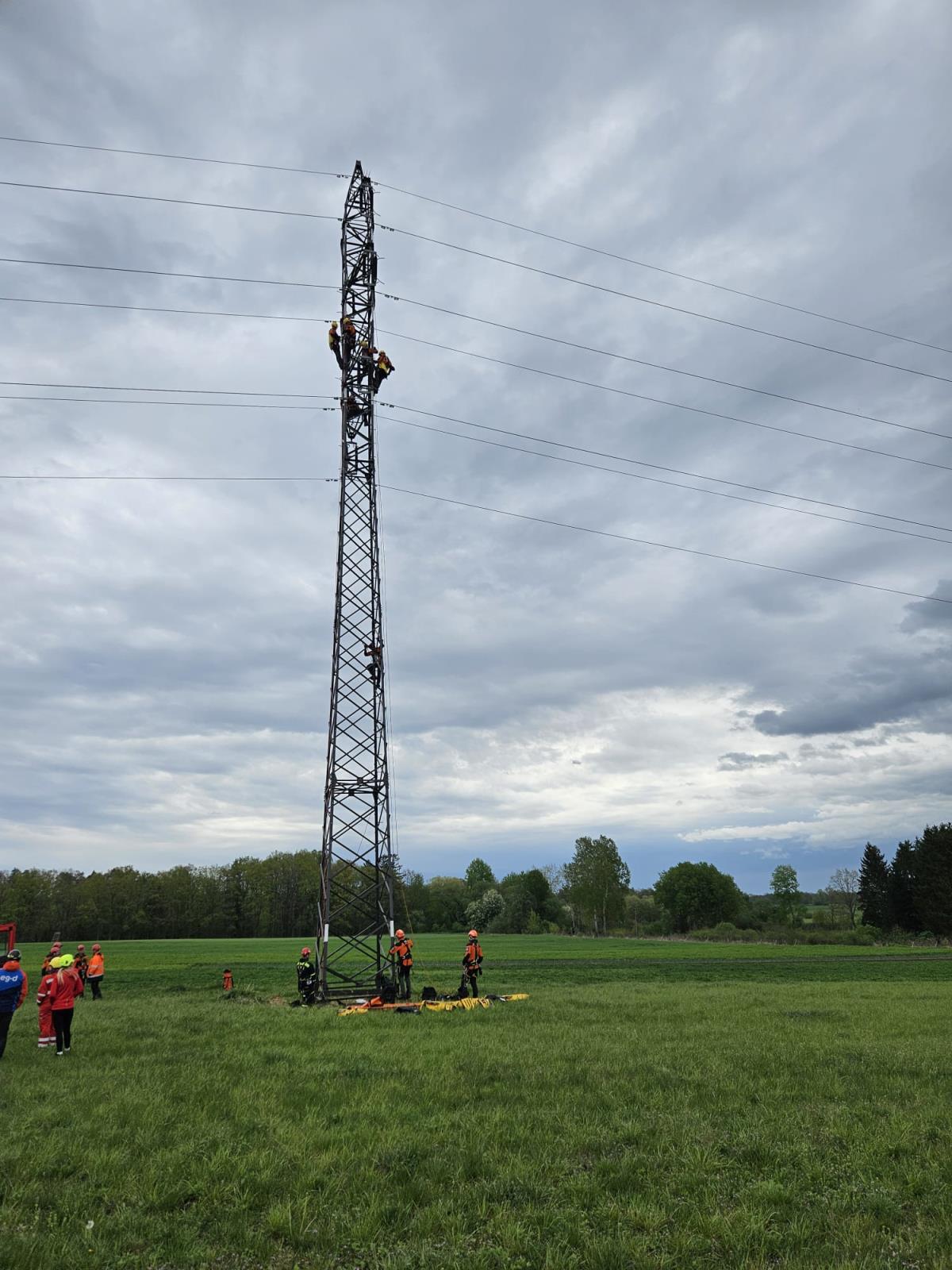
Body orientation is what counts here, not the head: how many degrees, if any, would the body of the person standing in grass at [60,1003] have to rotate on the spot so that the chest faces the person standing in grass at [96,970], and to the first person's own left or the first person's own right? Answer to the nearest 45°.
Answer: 0° — they already face them

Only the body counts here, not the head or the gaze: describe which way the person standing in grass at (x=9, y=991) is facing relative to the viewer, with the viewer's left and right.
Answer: facing away from the viewer

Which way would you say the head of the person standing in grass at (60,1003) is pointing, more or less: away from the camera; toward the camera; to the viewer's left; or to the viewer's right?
away from the camera

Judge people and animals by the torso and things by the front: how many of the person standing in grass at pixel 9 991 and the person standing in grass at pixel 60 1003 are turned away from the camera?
2

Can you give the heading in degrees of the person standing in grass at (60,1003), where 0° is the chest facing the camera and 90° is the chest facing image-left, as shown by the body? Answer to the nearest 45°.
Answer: approximately 180°

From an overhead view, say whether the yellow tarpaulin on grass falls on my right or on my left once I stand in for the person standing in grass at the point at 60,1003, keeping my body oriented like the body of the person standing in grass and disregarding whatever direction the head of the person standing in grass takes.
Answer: on my right

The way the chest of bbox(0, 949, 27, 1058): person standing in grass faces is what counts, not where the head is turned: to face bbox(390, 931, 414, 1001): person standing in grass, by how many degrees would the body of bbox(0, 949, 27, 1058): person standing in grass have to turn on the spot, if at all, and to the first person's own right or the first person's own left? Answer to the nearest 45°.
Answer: approximately 45° to the first person's own right

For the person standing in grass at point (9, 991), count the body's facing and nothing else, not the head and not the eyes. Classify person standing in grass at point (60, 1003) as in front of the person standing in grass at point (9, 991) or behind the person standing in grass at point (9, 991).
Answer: in front
